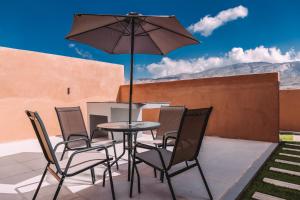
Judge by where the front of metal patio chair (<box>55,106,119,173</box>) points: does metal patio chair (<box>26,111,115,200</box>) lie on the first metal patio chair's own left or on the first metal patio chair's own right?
on the first metal patio chair's own right

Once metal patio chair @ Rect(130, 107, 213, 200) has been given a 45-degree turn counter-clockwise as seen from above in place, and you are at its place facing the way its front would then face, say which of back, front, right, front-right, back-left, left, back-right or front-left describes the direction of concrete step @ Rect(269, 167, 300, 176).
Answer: back-right

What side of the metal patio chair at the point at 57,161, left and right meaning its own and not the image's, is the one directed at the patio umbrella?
front

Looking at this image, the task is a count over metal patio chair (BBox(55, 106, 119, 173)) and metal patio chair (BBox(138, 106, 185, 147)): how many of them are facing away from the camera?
0

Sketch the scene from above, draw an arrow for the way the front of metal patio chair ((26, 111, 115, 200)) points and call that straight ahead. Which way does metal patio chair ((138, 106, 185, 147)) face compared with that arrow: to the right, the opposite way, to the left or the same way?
the opposite way

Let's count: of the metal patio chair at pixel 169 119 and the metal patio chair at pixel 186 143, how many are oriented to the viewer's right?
0

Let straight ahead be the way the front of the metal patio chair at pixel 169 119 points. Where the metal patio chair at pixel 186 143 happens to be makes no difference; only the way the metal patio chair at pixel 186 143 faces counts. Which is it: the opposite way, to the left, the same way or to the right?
to the right

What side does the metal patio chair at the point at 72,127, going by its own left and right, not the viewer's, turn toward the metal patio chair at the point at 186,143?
front

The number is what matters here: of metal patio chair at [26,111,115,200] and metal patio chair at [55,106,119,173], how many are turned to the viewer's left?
0

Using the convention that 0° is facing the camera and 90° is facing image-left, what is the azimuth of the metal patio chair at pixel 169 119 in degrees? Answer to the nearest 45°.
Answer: approximately 45°

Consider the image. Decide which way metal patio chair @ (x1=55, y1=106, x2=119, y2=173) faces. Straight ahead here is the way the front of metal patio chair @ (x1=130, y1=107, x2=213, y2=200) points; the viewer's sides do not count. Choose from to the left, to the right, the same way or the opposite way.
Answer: the opposite way

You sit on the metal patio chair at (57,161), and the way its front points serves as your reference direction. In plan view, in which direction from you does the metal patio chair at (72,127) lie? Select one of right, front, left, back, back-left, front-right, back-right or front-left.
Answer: front-left

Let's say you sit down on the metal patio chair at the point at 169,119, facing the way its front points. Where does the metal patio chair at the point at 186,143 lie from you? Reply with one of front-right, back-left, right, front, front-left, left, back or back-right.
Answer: front-left

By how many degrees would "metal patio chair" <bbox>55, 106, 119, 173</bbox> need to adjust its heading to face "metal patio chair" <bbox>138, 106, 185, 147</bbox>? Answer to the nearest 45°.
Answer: approximately 45° to its left

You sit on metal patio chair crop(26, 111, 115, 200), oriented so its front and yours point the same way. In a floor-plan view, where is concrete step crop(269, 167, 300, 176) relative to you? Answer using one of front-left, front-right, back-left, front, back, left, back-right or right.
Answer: front-right

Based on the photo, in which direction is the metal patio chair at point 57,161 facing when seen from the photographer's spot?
facing away from the viewer and to the right of the viewer

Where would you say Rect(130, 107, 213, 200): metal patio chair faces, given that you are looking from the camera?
facing away from the viewer and to the left of the viewer

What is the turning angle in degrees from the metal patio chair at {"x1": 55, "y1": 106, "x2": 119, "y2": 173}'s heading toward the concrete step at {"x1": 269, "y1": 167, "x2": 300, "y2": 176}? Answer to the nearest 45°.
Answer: approximately 45° to its left
